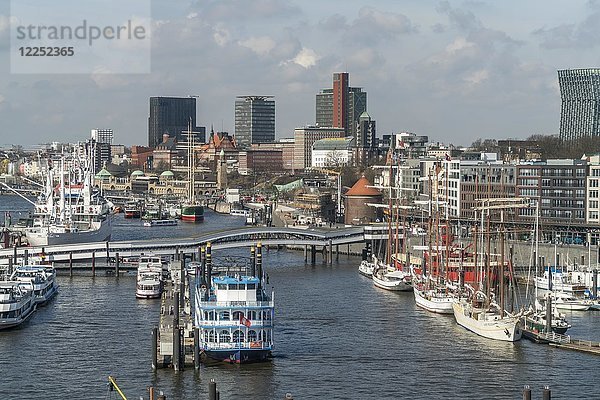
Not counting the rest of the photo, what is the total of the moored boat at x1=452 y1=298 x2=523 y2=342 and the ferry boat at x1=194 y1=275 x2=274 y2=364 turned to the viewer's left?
0

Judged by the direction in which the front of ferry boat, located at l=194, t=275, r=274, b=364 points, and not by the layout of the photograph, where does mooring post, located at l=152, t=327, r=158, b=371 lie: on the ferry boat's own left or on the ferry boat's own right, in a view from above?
on the ferry boat's own right

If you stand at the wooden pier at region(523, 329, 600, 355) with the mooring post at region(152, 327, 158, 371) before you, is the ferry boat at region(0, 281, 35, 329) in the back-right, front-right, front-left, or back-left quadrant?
front-right

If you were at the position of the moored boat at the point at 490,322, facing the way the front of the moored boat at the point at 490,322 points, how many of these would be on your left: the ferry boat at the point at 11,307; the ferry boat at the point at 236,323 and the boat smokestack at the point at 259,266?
0

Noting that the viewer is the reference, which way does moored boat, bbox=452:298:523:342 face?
facing the viewer and to the right of the viewer

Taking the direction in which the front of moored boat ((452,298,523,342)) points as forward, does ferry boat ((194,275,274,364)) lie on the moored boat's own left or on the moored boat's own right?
on the moored boat's own right

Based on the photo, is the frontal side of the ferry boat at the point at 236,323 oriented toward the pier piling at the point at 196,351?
no

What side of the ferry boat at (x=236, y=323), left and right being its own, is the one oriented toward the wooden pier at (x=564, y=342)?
left

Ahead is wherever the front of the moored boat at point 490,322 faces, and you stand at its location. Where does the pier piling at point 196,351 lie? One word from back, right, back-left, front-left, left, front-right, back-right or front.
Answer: right
